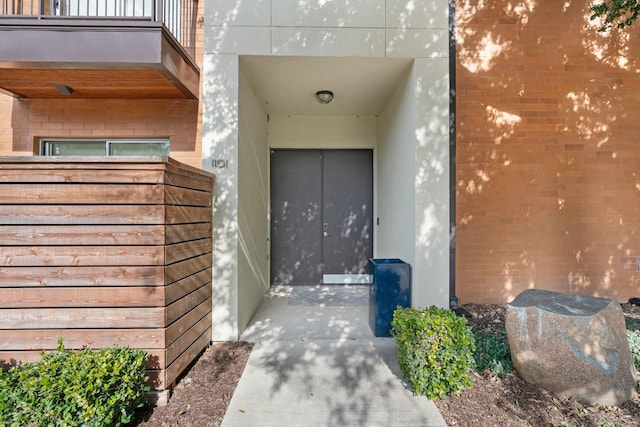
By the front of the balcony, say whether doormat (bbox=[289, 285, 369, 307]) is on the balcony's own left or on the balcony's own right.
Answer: on the balcony's own left

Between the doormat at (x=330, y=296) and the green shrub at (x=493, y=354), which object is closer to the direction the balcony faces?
the green shrub

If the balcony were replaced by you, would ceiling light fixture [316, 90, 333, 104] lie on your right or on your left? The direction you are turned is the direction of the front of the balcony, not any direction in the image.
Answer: on your left

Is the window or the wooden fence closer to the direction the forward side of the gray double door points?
the wooden fence

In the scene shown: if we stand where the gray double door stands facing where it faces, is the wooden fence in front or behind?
in front

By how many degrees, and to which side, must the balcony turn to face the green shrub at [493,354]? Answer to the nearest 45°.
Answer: approximately 45° to its left

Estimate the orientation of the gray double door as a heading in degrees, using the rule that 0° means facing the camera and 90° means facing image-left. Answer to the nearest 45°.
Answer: approximately 0°

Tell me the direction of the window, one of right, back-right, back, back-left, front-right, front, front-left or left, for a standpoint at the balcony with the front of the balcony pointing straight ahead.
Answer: back

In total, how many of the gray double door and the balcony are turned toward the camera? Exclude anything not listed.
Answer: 2

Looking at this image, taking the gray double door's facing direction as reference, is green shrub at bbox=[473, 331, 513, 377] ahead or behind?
ahead

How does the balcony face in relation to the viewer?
toward the camera

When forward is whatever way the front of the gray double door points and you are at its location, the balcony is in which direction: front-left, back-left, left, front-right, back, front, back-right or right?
front-right

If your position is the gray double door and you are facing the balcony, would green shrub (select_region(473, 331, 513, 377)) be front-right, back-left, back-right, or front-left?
front-left
